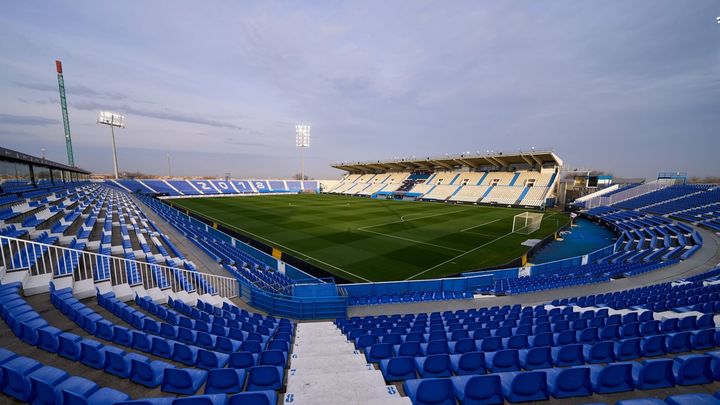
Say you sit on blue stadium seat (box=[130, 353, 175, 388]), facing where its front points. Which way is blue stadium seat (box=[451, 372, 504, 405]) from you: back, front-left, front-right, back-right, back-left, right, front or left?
right

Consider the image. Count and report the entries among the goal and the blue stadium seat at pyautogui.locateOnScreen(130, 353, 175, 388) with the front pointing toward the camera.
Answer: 0

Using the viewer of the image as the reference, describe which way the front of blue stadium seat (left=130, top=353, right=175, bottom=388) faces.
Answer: facing away from the viewer and to the right of the viewer

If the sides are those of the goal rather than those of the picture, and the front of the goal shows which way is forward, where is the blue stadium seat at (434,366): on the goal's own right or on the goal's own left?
on the goal's own left

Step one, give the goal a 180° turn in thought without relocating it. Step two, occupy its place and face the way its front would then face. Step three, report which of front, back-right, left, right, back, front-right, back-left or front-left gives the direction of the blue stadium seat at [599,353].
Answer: front-right

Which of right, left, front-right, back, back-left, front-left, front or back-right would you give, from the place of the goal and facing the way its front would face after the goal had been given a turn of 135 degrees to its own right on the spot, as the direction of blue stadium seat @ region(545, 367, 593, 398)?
right

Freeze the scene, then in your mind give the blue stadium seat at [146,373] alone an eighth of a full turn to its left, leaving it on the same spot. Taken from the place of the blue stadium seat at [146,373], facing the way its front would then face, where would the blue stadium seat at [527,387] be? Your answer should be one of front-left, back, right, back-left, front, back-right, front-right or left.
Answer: back-right

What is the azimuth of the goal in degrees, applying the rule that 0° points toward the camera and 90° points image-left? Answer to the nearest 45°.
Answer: approximately 135°

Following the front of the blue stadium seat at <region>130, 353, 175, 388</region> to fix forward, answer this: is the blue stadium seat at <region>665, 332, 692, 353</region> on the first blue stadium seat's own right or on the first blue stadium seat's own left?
on the first blue stadium seat's own right

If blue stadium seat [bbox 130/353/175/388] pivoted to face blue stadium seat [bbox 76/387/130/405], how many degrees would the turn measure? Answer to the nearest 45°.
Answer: approximately 180°

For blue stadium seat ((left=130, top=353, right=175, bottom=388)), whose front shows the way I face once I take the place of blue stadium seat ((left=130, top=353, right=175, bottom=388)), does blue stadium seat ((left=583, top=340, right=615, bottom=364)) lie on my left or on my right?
on my right

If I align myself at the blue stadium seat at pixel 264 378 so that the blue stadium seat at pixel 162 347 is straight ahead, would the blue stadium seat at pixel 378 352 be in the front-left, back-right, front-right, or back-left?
back-right
